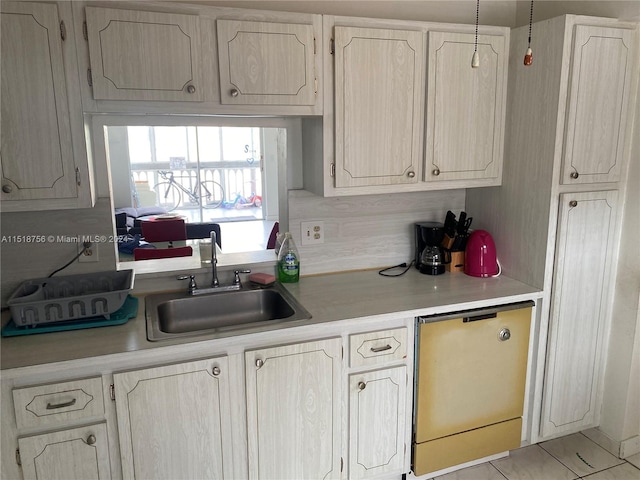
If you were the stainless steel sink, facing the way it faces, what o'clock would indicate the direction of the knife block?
The knife block is roughly at 9 o'clock from the stainless steel sink.

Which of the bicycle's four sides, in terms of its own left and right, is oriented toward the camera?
left

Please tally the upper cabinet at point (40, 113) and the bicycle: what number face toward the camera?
1

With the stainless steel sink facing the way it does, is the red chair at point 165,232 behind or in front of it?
behind

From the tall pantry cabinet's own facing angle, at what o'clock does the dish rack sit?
The dish rack is roughly at 3 o'clock from the tall pantry cabinet.

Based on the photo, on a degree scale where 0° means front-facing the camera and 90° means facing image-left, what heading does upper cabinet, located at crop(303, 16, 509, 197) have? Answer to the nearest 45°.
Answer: approximately 315°

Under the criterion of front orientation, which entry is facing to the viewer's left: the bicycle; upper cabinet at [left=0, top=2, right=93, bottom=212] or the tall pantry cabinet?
the bicycle

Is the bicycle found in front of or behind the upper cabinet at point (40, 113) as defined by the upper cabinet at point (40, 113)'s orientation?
behind

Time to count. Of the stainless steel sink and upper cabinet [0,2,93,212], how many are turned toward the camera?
2
